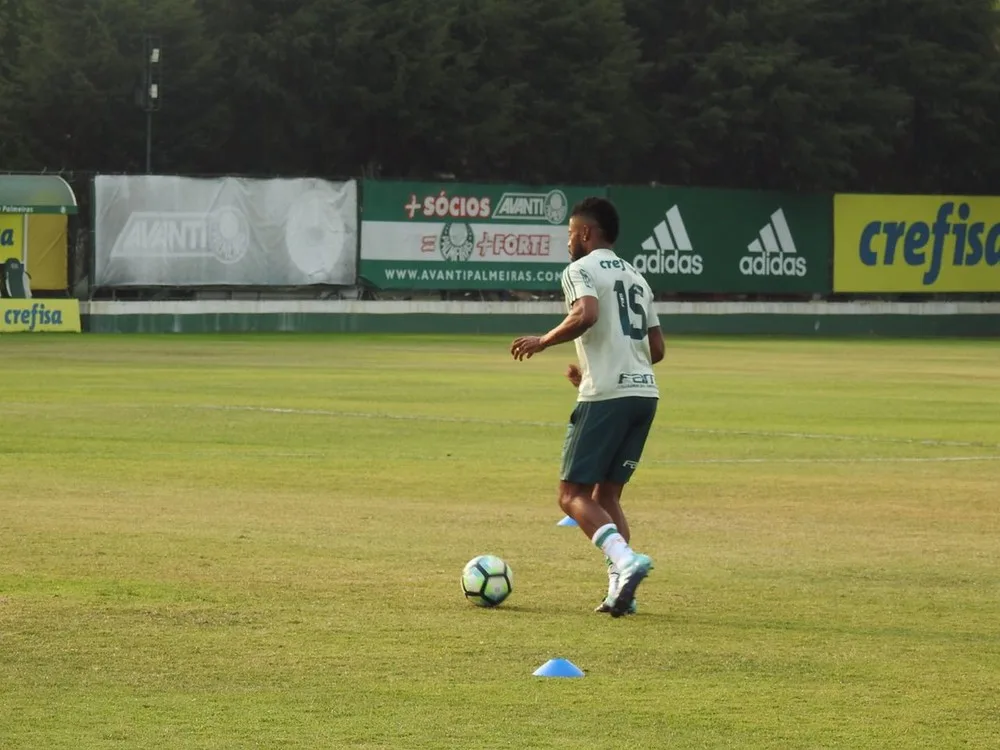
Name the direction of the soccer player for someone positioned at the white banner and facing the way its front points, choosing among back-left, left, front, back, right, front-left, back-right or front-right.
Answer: front

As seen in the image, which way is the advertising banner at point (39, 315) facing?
toward the camera

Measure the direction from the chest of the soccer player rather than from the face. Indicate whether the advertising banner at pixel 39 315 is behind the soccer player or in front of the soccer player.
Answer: in front

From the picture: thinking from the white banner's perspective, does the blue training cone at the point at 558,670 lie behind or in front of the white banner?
in front

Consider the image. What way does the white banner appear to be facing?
toward the camera

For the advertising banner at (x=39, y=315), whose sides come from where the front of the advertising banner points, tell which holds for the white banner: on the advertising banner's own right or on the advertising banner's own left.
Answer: on the advertising banner's own left

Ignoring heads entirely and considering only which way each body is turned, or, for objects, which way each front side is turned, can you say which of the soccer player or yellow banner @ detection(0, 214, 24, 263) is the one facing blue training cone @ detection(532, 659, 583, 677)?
the yellow banner

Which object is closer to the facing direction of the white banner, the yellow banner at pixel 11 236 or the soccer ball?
the soccer ball

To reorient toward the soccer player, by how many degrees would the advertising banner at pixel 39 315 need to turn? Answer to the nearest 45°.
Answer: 0° — it already faces them

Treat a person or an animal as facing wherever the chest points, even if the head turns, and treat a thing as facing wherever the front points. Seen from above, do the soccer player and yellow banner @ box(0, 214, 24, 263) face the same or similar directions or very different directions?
very different directions

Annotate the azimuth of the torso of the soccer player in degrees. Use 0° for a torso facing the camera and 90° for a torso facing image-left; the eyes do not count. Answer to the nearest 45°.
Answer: approximately 135°

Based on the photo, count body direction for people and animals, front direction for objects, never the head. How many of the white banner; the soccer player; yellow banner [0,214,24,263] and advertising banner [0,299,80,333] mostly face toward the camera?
3
